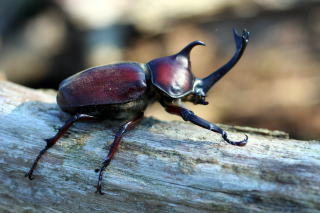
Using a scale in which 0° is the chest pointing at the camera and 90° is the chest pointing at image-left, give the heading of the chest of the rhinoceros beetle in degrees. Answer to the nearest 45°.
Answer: approximately 270°
